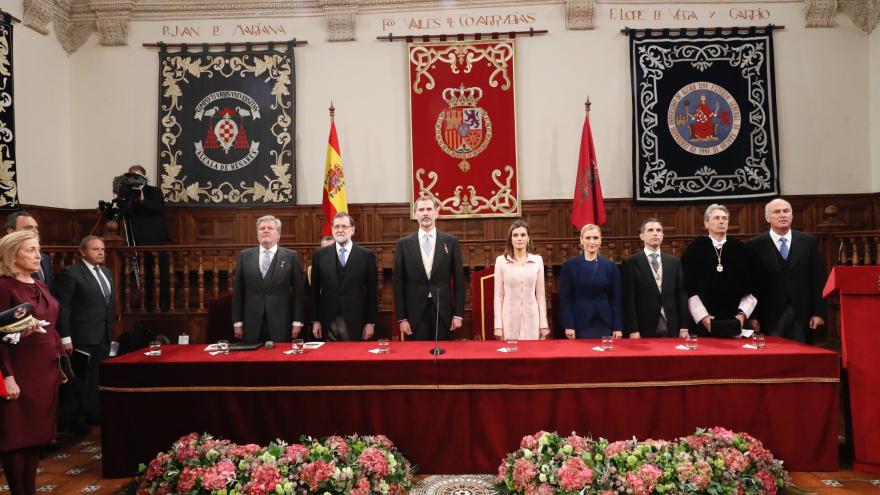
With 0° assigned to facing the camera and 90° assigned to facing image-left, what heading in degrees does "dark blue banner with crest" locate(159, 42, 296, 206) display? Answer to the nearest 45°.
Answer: approximately 0°

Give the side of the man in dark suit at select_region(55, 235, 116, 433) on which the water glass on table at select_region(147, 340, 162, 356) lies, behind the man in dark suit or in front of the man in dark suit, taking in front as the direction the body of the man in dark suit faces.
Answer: in front

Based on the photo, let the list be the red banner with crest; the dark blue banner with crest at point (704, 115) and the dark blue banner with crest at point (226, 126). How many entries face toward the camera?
3

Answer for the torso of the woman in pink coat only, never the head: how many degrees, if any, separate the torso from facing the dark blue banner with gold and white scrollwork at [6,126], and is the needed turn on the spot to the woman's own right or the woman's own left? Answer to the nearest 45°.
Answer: approximately 90° to the woman's own right

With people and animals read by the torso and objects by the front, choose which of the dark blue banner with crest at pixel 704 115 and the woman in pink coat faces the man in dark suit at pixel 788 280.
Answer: the dark blue banner with crest

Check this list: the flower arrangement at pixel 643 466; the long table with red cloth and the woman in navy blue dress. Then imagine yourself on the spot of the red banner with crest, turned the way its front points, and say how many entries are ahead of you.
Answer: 3

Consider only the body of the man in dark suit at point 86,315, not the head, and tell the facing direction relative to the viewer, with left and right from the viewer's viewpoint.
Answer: facing the viewer and to the right of the viewer

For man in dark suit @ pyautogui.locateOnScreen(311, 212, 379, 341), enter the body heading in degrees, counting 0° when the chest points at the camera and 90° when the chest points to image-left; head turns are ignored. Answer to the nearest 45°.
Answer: approximately 0°

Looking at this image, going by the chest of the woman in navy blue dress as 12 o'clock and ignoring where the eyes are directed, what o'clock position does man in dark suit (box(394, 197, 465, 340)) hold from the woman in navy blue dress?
The man in dark suit is roughly at 3 o'clock from the woman in navy blue dress.
